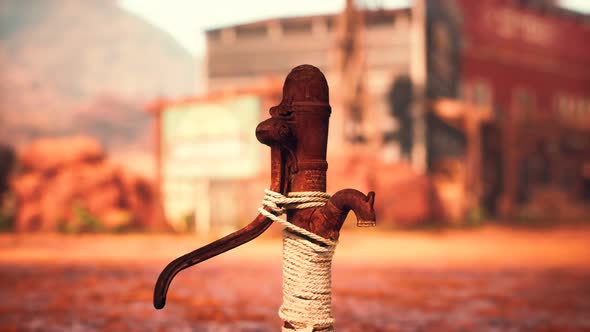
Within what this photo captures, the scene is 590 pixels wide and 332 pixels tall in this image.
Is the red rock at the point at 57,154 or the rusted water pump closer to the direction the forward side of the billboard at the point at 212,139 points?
the rusted water pump

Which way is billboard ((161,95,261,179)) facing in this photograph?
toward the camera

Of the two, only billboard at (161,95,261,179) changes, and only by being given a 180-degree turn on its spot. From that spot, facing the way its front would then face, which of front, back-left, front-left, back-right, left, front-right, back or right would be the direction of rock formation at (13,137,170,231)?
left

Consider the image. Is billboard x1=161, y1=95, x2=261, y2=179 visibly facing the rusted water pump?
yes

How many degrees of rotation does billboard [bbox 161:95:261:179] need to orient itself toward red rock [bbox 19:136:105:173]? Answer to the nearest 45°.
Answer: approximately 90° to its right

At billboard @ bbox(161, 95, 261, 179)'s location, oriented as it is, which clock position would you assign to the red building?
The red building is roughly at 8 o'clock from the billboard.
